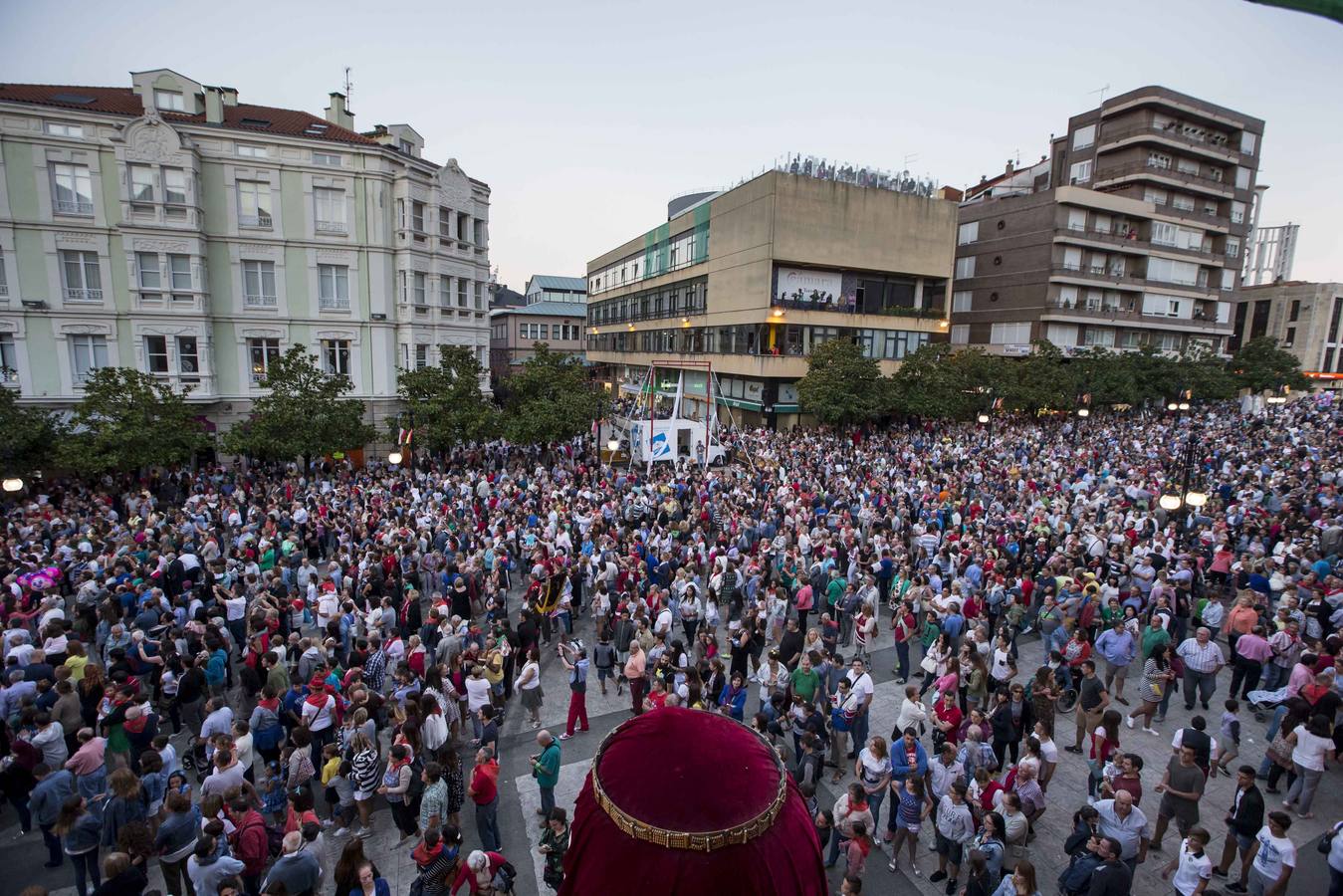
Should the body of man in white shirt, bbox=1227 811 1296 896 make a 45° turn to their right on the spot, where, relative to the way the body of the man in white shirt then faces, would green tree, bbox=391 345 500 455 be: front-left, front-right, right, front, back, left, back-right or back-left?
front

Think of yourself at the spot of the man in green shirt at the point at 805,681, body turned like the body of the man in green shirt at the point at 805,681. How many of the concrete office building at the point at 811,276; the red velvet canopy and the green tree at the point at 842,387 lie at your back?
2

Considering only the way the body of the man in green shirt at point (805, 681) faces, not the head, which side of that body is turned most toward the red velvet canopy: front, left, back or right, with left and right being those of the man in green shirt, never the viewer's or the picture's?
front

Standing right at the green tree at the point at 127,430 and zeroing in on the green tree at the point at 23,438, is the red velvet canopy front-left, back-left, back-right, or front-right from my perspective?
back-left

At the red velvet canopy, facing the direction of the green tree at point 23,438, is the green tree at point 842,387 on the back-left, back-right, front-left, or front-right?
front-right

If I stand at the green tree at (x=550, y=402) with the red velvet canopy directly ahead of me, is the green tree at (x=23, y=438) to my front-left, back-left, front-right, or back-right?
front-right

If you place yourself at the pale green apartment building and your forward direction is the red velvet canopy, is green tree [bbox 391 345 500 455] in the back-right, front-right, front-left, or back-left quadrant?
front-left

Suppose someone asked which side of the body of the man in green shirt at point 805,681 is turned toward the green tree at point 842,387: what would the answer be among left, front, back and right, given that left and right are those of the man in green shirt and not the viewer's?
back

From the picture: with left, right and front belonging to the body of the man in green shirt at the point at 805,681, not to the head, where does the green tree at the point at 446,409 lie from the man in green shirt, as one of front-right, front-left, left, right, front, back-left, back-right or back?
back-right

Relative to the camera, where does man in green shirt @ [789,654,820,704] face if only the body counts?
toward the camera

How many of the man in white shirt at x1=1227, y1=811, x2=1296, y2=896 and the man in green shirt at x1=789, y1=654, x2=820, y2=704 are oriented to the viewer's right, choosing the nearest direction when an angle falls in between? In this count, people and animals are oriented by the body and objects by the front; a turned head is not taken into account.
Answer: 0

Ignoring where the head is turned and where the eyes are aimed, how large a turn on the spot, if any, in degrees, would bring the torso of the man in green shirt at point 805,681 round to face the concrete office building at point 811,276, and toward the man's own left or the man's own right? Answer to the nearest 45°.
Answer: approximately 180°
